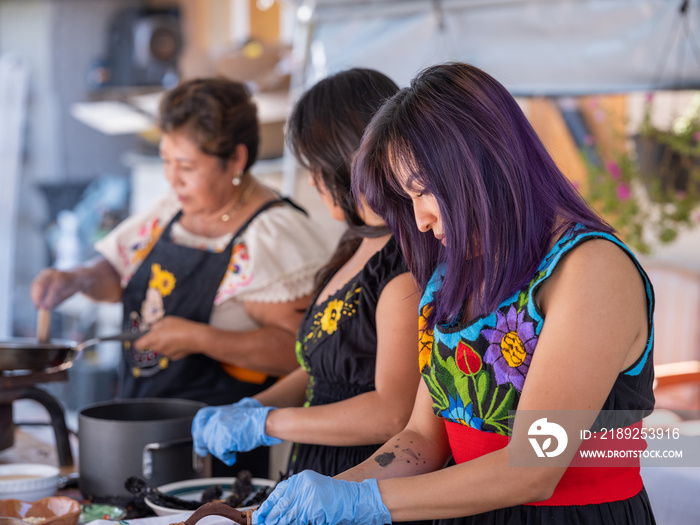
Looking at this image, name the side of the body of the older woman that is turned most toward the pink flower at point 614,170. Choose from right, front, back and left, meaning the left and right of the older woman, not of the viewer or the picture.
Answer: back

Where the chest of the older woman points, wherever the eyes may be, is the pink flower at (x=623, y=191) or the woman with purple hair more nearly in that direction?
the woman with purple hair

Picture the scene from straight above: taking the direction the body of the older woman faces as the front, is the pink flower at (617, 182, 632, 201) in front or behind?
behind

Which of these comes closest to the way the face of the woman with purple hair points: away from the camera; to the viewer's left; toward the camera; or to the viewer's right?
to the viewer's left

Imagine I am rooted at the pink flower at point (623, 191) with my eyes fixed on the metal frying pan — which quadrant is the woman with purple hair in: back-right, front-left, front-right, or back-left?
front-left

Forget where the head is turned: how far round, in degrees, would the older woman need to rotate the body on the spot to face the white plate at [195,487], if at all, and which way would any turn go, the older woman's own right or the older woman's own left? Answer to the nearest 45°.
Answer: approximately 45° to the older woman's own left

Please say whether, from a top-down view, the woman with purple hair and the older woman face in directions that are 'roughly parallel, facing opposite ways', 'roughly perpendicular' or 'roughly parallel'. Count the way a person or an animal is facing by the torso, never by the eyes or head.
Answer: roughly parallel

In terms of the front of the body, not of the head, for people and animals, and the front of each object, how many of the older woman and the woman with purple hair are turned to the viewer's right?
0

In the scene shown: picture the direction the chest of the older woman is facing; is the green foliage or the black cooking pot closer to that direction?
the black cooking pot

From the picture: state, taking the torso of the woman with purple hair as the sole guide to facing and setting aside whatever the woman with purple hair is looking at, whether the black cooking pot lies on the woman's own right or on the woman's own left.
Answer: on the woman's own right

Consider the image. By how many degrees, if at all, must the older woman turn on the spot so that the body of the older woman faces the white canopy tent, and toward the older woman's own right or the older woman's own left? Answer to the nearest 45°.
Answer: approximately 180°

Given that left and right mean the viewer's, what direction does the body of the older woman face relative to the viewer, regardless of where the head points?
facing the viewer and to the left of the viewer
